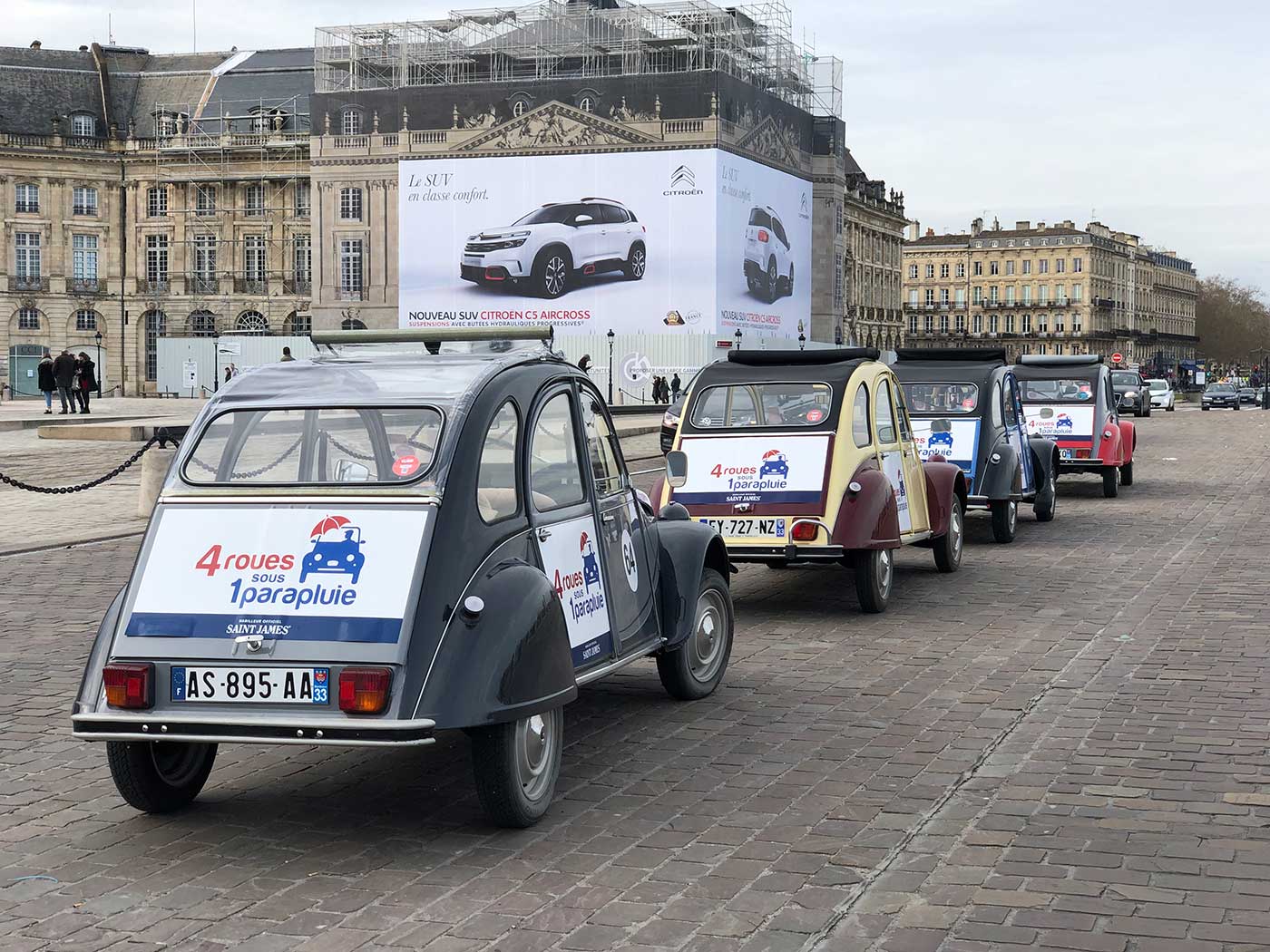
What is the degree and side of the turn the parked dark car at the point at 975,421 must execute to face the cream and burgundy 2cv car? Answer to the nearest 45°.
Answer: approximately 135° to its right

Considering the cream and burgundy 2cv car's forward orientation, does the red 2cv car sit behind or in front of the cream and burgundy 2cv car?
in front

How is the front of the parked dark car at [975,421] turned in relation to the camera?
facing away from the viewer and to the right of the viewer

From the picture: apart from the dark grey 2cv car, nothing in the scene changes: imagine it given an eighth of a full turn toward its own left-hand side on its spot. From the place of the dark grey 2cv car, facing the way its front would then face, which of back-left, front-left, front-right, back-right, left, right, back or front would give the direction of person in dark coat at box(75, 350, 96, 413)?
front

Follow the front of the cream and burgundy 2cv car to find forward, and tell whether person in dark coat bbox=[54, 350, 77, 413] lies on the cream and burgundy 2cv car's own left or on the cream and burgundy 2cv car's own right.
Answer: on the cream and burgundy 2cv car's own left

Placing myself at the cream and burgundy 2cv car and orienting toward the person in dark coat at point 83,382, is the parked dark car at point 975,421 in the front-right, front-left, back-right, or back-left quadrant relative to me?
front-right

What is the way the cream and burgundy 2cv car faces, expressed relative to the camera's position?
facing away from the viewer and to the right of the viewer

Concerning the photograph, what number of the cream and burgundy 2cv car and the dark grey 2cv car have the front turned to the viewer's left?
0

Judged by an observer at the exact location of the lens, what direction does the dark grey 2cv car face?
facing away from the viewer and to the right of the viewer

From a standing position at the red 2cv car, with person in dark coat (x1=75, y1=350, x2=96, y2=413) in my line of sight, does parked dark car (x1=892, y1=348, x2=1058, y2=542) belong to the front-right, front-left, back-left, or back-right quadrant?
back-left

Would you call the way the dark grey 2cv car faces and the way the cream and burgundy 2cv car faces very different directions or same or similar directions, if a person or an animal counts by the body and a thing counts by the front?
same or similar directions

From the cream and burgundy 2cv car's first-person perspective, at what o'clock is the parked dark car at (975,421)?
The parked dark car is roughly at 11 o'clock from the cream and burgundy 2cv car.

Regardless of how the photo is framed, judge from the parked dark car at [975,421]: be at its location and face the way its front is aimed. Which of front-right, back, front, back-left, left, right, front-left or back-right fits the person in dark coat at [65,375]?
left

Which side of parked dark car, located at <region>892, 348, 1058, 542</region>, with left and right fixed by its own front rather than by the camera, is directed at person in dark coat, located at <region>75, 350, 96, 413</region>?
left

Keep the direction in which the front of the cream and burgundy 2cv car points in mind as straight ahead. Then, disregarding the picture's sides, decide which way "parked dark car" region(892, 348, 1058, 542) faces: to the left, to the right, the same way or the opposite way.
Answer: the same way

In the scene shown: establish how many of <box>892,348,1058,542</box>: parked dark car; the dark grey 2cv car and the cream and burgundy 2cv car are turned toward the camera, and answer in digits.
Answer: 0

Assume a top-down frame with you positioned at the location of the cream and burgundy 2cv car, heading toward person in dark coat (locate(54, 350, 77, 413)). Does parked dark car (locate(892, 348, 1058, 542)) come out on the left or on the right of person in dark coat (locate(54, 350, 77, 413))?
right

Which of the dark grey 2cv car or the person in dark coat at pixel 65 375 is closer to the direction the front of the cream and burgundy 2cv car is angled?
the person in dark coat

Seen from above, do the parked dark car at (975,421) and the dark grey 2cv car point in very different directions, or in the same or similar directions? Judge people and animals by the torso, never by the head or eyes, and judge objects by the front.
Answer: same or similar directions

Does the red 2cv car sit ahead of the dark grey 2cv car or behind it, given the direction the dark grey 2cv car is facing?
ahead

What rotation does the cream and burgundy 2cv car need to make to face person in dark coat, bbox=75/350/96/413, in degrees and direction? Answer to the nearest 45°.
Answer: approximately 90° to its left
